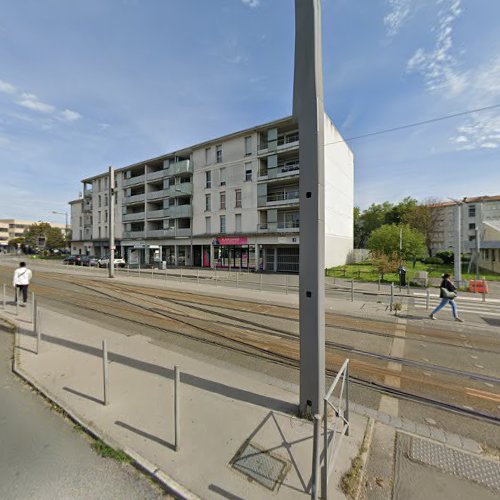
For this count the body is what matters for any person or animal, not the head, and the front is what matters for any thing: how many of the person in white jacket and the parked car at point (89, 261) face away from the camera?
1

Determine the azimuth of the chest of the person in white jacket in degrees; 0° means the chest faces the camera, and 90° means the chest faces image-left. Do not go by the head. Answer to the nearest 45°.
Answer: approximately 180°

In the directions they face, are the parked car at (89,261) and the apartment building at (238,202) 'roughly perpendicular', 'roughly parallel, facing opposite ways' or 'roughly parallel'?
roughly perpendicular

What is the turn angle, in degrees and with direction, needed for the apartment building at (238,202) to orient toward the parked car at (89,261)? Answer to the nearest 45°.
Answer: approximately 90° to its right

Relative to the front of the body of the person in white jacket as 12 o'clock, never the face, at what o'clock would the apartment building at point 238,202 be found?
The apartment building is roughly at 2 o'clock from the person in white jacket.

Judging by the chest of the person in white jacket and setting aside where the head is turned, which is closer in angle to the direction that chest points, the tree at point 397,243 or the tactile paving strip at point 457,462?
the tree

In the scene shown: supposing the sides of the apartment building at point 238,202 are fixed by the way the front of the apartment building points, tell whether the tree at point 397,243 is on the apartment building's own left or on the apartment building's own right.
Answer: on the apartment building's own left
